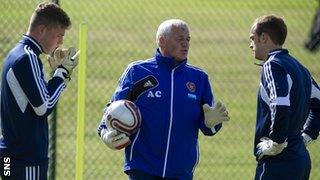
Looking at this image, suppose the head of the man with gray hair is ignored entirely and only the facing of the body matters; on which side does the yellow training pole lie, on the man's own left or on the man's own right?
on the man's own right

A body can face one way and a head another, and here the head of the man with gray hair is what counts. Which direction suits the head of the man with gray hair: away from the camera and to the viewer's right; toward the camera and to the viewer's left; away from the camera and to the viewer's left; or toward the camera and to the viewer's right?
toward the camera and to the viewer's right

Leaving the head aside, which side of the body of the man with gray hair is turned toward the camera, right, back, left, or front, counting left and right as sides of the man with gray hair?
front
